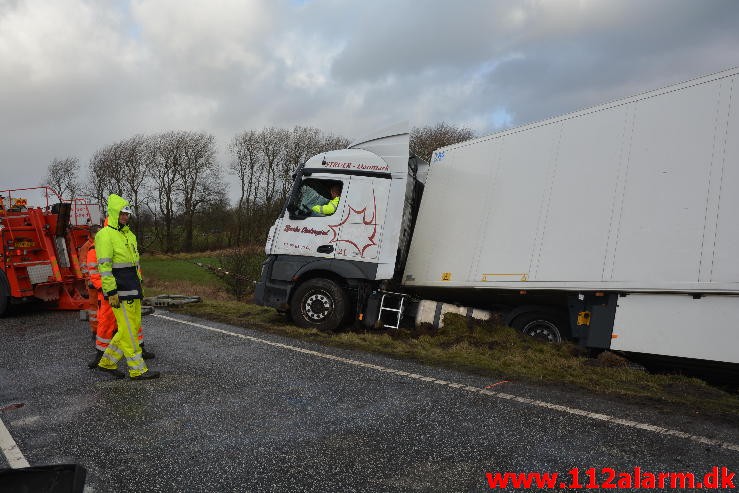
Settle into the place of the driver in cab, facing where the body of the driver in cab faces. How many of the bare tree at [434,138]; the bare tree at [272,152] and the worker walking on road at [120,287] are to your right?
2

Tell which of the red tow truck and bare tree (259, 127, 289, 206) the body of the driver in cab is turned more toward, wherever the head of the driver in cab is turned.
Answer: the red tow truck

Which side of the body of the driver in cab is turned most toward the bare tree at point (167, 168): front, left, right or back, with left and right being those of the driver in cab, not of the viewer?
right

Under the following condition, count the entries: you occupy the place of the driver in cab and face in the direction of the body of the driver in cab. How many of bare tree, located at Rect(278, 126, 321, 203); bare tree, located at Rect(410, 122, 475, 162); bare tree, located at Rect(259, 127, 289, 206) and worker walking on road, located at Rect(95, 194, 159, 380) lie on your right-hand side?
3

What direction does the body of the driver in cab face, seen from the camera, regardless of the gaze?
to the viewer's left

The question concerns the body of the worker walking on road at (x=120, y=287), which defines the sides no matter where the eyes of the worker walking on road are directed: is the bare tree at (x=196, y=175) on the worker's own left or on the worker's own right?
on the worker's own left

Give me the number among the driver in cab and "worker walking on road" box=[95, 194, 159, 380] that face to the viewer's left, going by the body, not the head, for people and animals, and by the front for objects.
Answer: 1

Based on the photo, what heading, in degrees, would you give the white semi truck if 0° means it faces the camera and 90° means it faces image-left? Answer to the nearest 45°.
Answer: approximately 135°

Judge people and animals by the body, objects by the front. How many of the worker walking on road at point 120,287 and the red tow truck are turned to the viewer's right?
1
